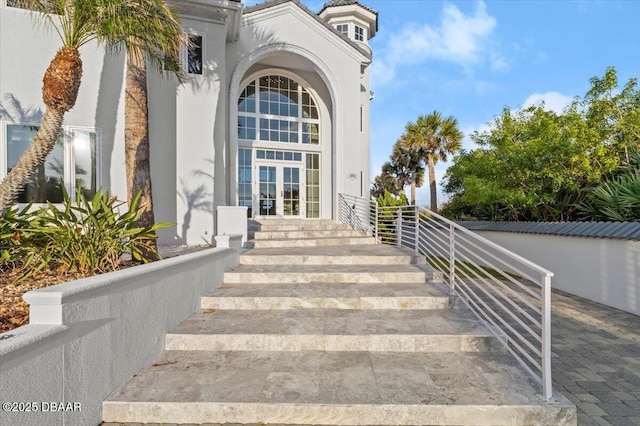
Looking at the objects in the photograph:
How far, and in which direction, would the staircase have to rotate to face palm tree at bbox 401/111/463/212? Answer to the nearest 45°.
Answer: approximately 180°

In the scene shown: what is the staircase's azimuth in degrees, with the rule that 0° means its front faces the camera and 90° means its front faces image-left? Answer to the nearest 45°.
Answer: approximately 0°

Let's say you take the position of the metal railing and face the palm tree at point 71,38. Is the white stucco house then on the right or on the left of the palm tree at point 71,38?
right

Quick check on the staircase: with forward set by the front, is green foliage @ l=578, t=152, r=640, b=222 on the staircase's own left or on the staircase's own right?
on the staircase's own left

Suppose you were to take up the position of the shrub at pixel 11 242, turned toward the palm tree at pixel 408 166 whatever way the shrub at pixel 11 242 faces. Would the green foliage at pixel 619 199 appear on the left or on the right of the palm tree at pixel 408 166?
right

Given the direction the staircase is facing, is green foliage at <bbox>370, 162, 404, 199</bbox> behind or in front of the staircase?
behind
